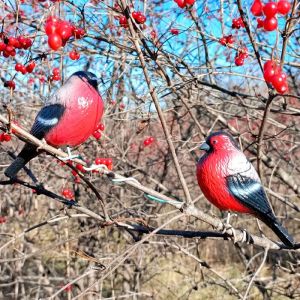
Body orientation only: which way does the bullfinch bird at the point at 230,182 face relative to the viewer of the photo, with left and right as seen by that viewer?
facing to the left of the viewer

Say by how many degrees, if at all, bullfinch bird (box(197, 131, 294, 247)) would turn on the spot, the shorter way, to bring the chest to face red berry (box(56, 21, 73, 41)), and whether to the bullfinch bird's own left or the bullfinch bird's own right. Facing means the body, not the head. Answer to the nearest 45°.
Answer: approximately 45° to the bullfinch bird's own left

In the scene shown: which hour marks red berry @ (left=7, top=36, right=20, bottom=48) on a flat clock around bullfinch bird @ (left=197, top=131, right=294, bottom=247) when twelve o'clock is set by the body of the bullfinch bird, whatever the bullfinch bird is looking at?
The red berry is roughly at 12 o'clock from the bullfinch bird.

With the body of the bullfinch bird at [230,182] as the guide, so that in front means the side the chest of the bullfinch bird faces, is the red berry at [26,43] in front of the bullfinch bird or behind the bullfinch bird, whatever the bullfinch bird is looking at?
in front

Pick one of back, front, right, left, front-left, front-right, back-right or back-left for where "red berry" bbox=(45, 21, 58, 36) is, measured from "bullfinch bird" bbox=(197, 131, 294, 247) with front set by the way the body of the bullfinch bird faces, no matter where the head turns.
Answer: front-left

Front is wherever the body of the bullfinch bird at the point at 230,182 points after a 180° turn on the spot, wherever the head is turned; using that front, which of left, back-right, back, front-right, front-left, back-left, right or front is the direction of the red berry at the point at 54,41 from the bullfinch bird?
back-right
